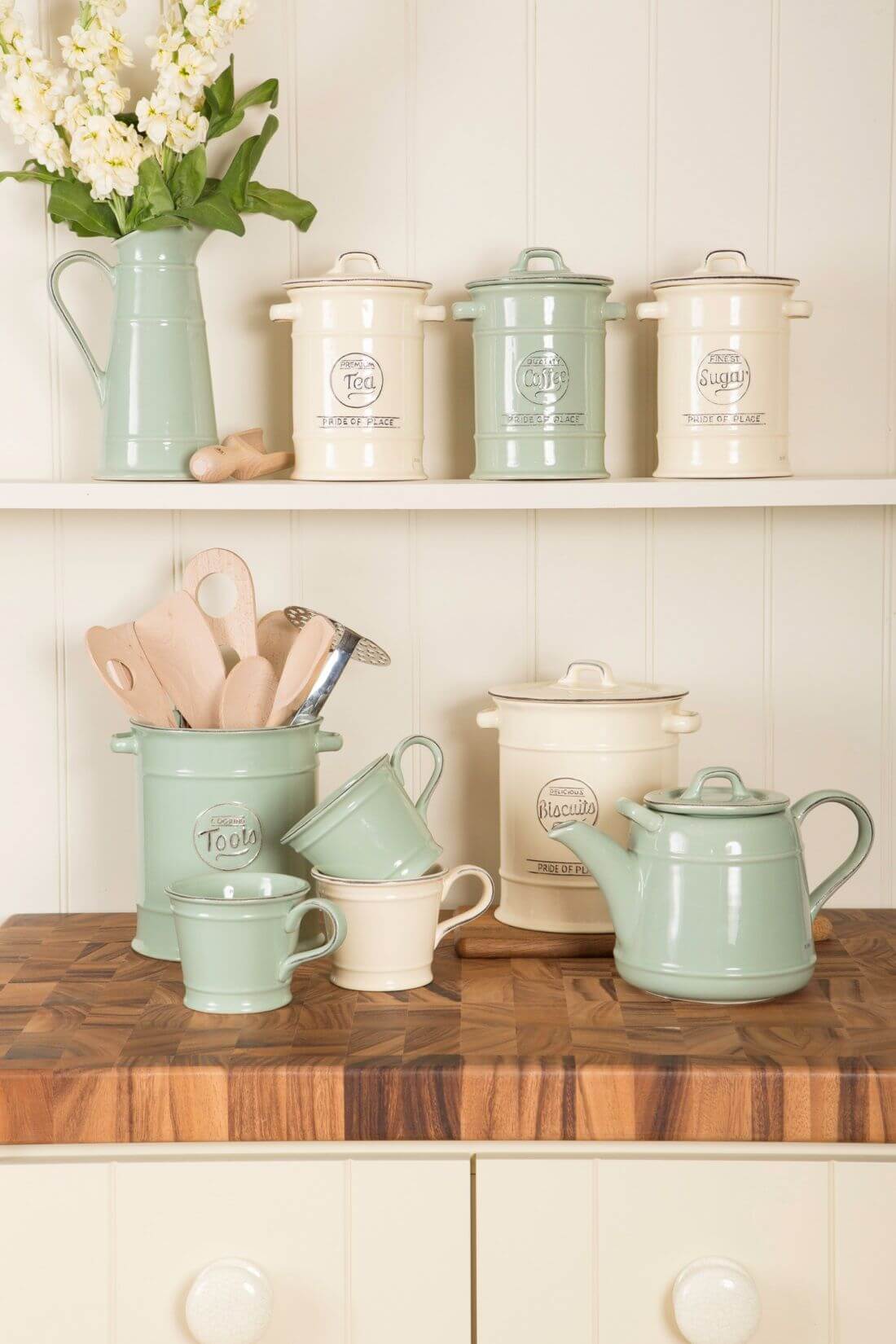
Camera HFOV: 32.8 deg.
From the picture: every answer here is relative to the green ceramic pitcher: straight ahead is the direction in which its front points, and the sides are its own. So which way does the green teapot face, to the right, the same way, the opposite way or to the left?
the opposite way

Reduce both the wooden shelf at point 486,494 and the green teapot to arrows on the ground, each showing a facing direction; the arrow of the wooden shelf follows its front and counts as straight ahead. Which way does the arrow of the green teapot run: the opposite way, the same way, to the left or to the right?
to the right

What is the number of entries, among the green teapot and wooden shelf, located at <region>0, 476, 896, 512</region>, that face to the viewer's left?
1

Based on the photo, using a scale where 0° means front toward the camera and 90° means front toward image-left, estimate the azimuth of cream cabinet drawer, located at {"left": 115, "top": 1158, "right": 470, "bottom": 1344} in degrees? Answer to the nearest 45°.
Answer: approximately 0°

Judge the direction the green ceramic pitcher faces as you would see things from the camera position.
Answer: facing to the right of the viewer

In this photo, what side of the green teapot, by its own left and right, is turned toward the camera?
left
